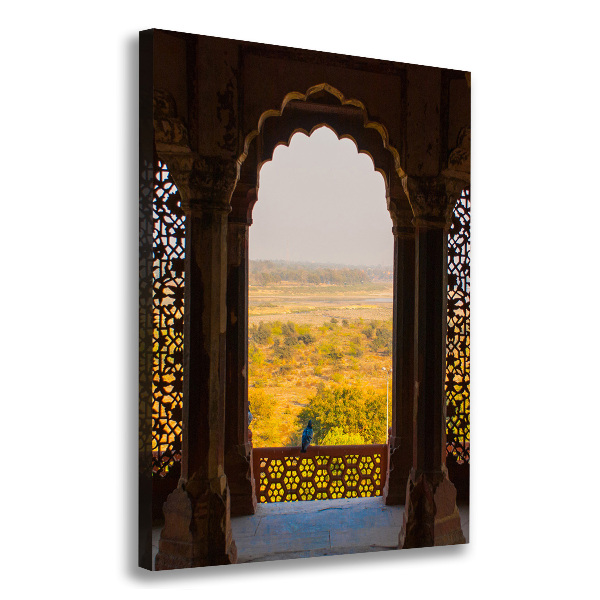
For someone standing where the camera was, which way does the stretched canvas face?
facing the viewer and to the right of the viewer
